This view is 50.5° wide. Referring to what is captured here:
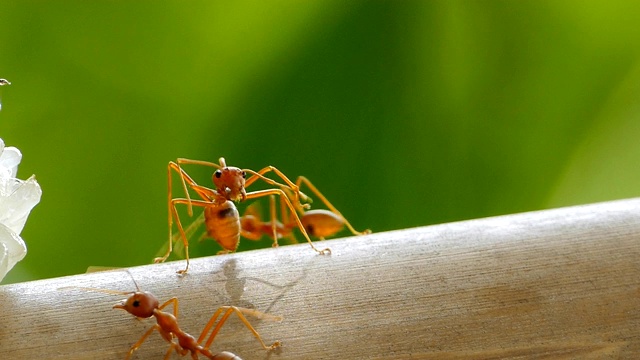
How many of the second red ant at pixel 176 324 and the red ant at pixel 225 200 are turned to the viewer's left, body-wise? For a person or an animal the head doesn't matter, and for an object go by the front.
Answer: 1

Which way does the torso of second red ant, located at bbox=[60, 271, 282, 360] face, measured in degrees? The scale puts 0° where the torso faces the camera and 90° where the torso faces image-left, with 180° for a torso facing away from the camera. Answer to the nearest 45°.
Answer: approximately 90°

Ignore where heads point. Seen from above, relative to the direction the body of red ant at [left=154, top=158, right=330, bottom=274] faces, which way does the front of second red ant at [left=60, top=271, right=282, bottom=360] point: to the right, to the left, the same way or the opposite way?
to the right

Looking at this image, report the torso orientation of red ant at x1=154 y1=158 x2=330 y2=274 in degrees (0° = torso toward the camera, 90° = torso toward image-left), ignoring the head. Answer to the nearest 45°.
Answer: approximately 0°
